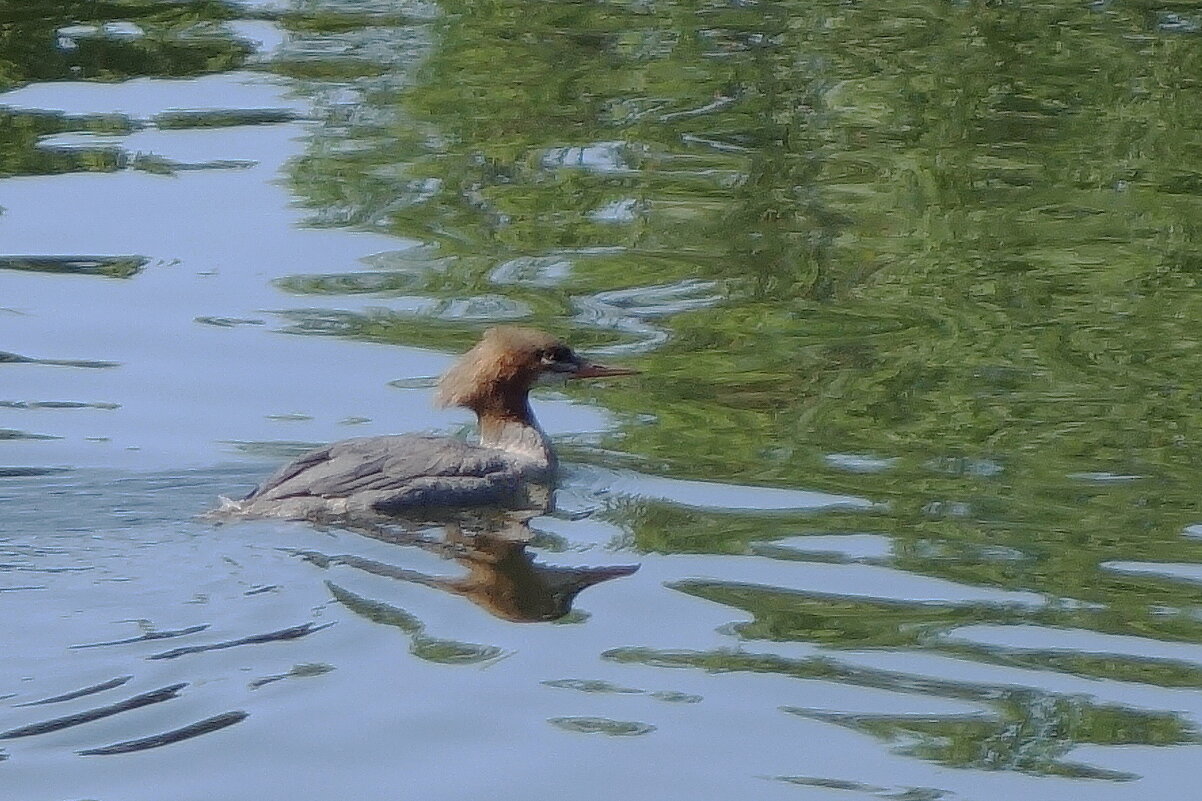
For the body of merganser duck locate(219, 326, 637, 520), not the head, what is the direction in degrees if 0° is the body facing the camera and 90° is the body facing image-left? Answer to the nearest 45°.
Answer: approximately 270°
